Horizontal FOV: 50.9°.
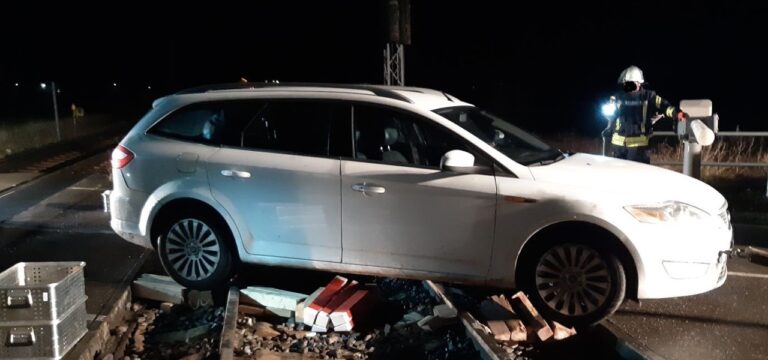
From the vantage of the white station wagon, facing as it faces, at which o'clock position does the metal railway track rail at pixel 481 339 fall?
The metal railway track rail is roughly at 2 o'clock from the white station wagon.

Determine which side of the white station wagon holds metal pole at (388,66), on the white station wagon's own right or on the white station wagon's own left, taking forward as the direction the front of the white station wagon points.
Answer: on the white station wagon's own left

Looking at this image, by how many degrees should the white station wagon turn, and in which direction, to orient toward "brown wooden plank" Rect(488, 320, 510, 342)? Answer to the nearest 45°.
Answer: approximately 45° to its right

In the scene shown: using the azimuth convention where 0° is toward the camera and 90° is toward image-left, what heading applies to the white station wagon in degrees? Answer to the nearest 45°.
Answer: approximately 270°

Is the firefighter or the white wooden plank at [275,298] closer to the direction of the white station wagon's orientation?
the firefighter
